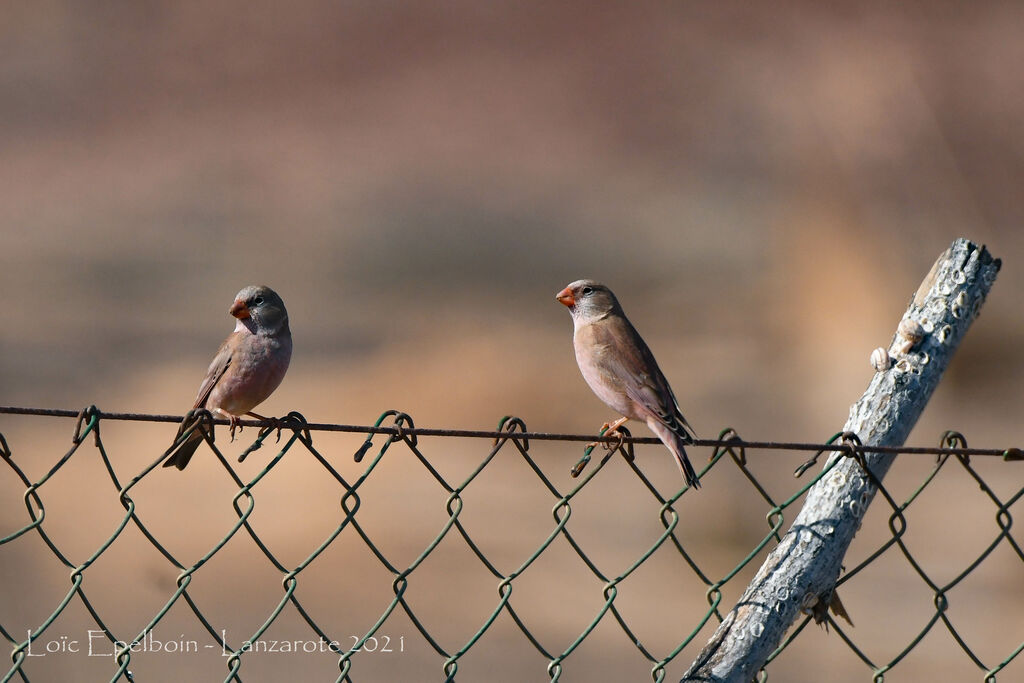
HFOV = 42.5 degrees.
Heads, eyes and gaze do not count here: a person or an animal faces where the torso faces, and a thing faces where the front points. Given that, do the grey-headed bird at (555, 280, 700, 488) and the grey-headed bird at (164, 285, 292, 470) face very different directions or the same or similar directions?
very different directions

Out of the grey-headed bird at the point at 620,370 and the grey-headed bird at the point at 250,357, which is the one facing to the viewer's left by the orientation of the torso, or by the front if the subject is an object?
the grey-headed bird at the point at 620,370

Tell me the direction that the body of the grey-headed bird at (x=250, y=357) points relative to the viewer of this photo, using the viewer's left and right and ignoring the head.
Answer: facing the viewer and to the right of the viewer

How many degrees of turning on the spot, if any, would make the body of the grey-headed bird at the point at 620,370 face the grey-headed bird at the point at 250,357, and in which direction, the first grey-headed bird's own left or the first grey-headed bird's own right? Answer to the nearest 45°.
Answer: approximately 45° to the first grey-headed bird's own left

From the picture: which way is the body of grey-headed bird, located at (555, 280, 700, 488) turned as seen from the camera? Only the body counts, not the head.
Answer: to the viewer's left

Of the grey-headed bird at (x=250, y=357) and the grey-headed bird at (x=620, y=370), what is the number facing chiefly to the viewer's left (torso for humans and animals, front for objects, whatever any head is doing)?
1

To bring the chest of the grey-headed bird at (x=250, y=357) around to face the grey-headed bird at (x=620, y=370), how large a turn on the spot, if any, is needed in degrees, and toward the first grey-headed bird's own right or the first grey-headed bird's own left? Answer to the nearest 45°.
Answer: approximately 45° to the first grey-headed bird's own left
